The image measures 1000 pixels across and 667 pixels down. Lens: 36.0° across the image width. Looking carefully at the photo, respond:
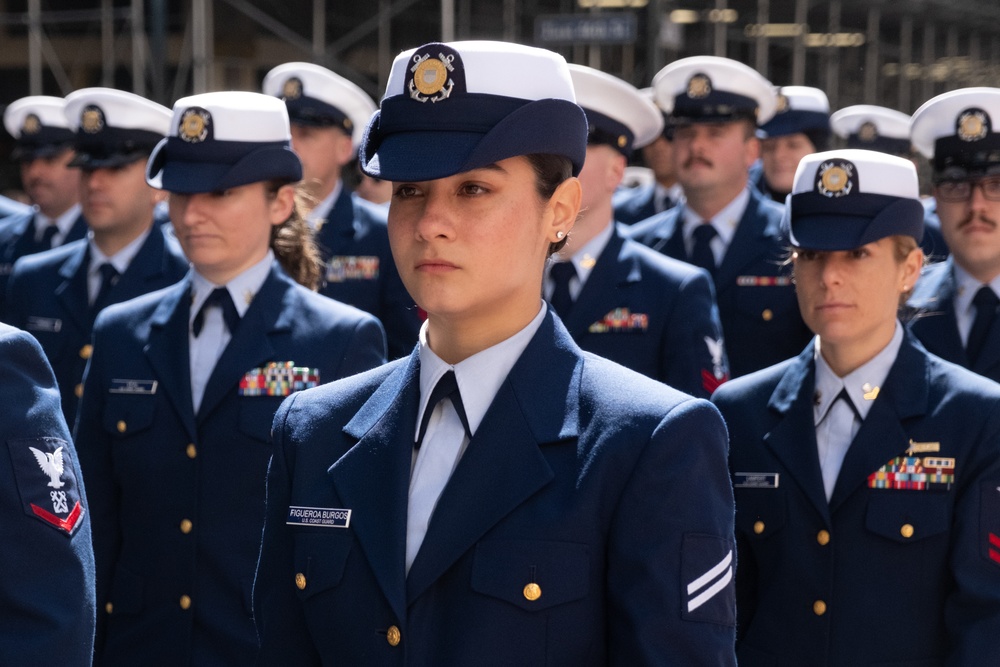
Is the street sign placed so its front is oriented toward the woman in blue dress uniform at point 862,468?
yes

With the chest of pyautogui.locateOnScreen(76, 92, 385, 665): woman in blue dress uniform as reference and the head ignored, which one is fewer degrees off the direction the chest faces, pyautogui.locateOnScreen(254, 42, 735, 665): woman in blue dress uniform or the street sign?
the woman in blue dress uniform

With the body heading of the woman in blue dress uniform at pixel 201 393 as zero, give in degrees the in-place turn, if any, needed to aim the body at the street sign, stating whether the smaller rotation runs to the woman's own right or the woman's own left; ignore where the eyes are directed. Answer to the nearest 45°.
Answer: approximately 135° to the woman's own right

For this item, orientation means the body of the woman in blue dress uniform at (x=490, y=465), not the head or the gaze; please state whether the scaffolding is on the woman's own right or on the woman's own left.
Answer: on the woman's own right

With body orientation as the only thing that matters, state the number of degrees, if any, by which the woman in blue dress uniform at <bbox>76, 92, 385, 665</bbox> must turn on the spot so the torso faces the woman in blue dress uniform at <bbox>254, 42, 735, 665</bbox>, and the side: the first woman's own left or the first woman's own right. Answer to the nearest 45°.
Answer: approximately 45° to the first woman's own left

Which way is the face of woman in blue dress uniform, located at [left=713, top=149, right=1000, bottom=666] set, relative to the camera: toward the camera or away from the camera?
toward the camera

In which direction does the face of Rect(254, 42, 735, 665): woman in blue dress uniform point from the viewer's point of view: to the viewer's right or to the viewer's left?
to the viewer's left

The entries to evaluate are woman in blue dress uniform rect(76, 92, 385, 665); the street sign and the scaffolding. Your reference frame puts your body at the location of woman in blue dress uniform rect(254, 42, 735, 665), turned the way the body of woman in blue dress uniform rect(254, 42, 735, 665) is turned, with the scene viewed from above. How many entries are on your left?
0

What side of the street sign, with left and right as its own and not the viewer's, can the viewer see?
front

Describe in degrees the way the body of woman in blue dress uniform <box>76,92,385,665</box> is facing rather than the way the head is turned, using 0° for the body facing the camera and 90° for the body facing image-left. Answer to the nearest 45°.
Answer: approximately 45°

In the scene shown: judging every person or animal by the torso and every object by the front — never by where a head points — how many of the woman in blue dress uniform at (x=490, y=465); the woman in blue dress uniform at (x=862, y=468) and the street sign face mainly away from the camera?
0

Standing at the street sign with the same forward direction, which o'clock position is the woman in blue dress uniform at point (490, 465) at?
The woman in blue dress uniform is roughly at 12 o'clock from the street sign.

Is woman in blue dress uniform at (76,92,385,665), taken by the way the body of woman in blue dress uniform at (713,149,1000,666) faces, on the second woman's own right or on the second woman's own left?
on the second woman's own right

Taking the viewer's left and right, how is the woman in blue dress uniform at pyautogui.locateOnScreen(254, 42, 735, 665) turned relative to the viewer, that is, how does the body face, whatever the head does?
facing the viewer and to the left of the viewer

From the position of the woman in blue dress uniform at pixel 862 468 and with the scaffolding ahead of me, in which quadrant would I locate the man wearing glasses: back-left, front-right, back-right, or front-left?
front-right

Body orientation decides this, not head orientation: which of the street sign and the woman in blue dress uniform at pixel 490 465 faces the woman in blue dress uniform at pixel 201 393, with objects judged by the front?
the street sign
